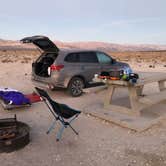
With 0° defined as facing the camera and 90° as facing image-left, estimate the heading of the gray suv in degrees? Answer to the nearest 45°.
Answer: approximately 225°

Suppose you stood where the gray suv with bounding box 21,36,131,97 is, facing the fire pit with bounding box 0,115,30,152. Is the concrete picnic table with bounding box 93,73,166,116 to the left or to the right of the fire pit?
left

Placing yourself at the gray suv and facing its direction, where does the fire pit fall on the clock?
The fire pit is roughly at 5 o'clock from the gray suv.

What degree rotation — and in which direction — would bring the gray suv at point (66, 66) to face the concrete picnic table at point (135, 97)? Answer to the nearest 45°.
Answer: approximately 90° to its right
